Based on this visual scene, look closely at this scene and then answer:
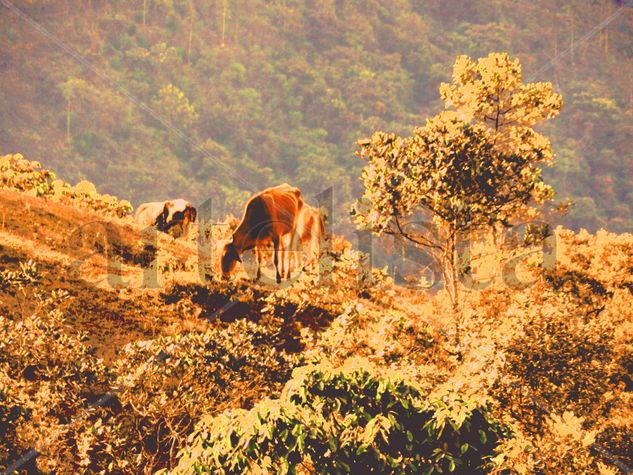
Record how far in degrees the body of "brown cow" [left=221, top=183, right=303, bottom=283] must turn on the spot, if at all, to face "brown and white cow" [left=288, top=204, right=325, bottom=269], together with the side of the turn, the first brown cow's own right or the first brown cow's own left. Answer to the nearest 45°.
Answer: approximately 135° to the first brown cow's own left

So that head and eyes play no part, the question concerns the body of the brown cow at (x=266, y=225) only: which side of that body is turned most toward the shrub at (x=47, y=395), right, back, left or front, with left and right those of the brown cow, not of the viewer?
front

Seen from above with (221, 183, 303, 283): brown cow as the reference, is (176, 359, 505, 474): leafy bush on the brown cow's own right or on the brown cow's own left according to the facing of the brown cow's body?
on the brown cow's own left

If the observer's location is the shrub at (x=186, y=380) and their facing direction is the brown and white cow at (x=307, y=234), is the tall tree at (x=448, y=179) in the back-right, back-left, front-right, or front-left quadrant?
front-right

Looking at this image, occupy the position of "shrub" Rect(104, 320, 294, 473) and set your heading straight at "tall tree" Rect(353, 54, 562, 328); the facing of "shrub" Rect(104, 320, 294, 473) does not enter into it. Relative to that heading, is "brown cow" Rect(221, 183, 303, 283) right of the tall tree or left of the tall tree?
left

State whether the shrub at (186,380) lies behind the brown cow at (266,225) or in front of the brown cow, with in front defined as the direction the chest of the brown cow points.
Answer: in front

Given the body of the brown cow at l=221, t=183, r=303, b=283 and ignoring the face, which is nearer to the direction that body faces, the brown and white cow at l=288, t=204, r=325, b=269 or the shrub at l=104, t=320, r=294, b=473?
the shrub

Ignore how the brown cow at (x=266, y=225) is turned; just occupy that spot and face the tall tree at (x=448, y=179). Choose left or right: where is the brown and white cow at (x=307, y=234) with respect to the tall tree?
left

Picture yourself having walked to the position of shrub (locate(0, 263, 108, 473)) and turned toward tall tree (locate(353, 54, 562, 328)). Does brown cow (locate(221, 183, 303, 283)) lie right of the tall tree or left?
left

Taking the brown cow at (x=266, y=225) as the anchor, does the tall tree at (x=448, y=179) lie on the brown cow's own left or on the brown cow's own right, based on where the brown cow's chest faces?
on the brown cow's own left

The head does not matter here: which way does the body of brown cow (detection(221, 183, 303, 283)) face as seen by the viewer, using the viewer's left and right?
facing the viewer and to the left of the viewer
